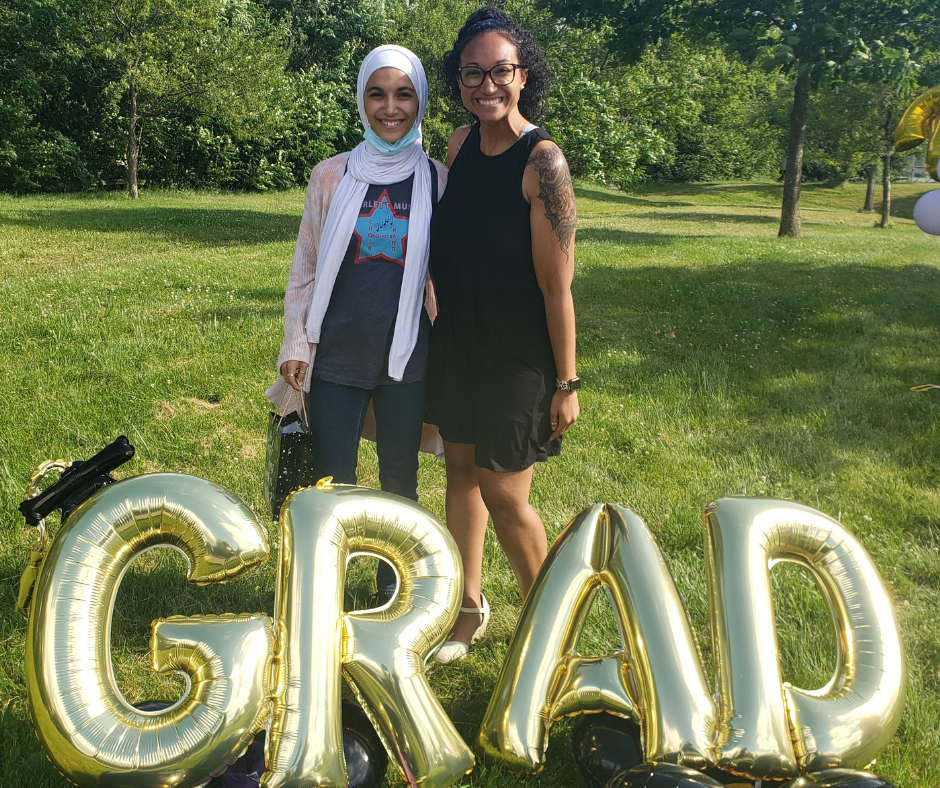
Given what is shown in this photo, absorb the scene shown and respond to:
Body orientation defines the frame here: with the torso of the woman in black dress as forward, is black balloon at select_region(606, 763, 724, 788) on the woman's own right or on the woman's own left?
on the woman's own left

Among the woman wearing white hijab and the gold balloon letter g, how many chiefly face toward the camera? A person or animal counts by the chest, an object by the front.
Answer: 2

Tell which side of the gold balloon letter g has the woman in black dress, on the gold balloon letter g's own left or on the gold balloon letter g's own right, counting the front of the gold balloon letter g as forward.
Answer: on the gold balloon letter g's own left

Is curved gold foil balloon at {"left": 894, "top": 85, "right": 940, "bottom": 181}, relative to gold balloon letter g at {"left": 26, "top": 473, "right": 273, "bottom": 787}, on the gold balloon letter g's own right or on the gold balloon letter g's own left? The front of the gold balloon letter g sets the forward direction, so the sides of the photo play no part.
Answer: on the gold balloon letter g's own left

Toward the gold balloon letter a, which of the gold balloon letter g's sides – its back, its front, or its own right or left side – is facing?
left

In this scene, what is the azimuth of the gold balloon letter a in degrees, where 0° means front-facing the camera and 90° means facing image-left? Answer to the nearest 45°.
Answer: approximately 0°

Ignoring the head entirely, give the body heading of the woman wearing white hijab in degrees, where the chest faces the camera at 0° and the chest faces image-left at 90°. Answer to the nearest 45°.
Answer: approximately 0°
